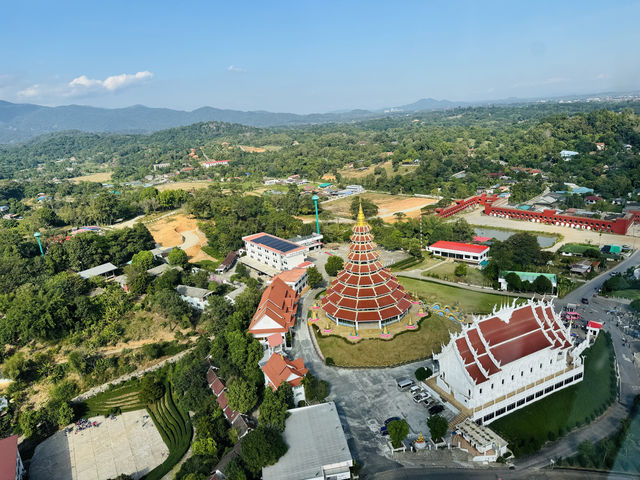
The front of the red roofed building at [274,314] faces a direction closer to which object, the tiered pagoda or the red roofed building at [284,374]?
the red roofed building

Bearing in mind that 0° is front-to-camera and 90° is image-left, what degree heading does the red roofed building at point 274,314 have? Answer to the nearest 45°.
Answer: approximately 0°

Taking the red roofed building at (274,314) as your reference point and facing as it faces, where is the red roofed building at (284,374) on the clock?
the red roofed building at (284,374) is roughly at 12 o'clock from the red roofed building at (274,314).

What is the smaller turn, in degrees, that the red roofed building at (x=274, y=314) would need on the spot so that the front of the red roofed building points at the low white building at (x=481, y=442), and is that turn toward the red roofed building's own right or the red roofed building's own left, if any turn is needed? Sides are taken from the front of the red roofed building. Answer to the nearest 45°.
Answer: approximately 45° to the red roofed building's own left

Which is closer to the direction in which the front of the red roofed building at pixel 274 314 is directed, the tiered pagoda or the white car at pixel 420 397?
the white car

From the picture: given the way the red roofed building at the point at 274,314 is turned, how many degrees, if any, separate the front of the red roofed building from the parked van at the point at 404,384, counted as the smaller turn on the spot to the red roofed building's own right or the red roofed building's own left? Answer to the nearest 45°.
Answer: approximately 45° to the red roofed building's own left

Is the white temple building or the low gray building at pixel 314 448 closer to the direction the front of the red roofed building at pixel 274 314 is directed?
the low gray building

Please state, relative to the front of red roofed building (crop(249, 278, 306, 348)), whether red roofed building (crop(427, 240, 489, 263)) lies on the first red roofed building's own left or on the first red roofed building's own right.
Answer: on the first red roofed building's own left

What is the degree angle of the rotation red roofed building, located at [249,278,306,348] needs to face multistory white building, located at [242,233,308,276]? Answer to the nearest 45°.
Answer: approximately 180°

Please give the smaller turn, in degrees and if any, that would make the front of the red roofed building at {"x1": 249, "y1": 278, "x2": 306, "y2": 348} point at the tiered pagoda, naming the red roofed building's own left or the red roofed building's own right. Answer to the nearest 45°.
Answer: approximately 90° to the red roofed building's own left
